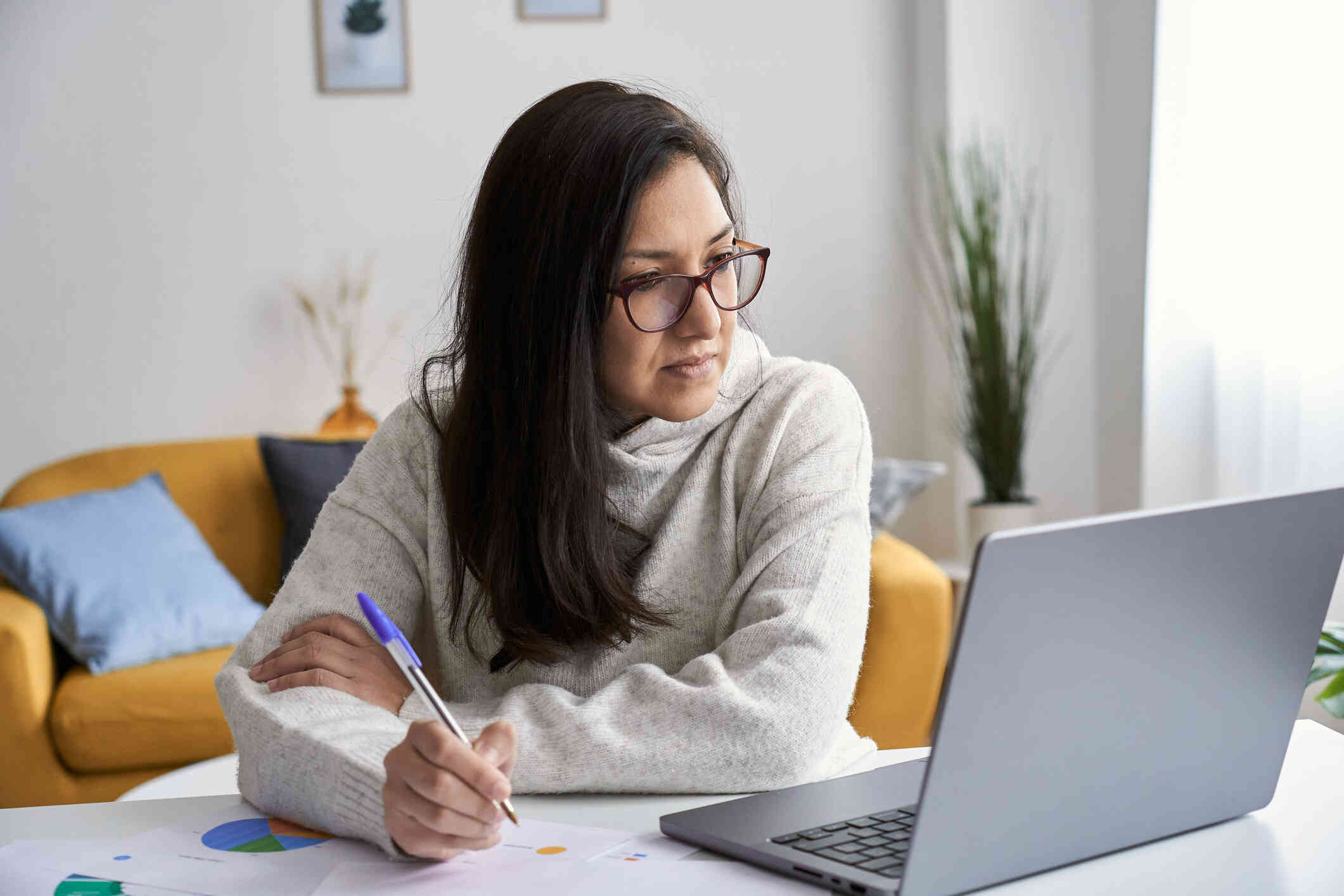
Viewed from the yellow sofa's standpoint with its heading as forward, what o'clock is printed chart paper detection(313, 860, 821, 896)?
The printed chart paper is roughly at 1 o'clock from the yellow sofa.

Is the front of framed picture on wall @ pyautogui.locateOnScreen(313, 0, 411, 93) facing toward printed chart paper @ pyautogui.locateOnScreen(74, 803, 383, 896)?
yes

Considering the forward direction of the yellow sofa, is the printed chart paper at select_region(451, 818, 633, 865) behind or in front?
in front

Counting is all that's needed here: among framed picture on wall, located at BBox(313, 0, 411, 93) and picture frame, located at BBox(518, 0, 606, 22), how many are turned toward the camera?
2

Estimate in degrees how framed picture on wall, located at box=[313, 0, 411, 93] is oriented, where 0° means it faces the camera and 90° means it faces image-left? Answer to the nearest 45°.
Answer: approximately 0°

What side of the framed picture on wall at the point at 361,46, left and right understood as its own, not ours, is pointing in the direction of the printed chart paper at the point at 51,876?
front

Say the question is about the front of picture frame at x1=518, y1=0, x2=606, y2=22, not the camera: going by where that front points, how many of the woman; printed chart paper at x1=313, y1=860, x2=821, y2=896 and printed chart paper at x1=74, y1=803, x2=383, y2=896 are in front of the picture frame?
3

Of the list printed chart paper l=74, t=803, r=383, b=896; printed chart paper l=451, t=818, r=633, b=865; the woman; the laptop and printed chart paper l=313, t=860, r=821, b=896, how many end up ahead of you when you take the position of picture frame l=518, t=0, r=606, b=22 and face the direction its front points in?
5

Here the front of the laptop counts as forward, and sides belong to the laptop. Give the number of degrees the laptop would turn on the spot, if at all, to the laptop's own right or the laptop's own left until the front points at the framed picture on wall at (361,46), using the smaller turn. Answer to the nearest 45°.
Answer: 0° — it already faces it

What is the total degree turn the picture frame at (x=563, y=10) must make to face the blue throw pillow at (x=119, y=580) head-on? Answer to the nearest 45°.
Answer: approximately 45° to its right

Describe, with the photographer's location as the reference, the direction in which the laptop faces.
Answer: facing away from the viewer and to the left of the viewer

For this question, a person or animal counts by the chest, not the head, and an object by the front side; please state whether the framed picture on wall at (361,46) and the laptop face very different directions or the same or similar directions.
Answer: very different directions

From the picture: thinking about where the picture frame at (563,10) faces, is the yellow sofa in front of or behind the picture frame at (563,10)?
in front

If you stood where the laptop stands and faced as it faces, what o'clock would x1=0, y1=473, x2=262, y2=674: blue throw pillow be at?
The blue throw pillow is roughly at 12 o'clock from the laptop.

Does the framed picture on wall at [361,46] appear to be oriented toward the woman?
yes

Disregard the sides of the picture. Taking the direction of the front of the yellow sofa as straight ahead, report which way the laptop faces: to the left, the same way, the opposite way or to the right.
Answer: the opposite way
